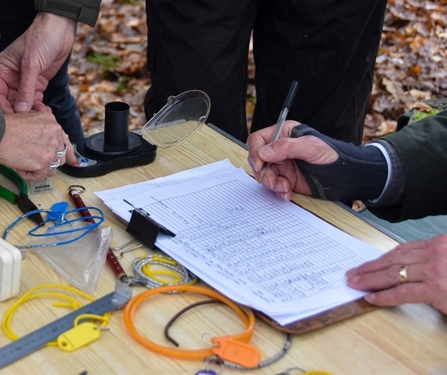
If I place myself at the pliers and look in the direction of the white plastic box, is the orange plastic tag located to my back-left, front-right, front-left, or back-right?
front-left

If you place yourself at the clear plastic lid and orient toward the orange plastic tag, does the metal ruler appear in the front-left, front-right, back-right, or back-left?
front-right

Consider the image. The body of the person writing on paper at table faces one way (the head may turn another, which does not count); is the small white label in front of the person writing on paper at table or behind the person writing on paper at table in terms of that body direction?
in front

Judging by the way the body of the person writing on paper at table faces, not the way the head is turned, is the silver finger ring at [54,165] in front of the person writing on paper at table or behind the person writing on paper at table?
in front
